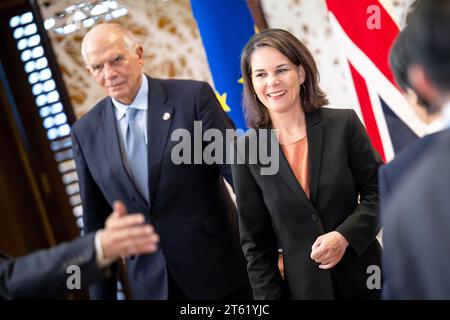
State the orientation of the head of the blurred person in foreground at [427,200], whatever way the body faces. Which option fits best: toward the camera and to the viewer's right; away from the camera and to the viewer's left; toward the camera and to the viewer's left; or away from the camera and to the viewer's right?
away from the camera and to the viewer's left

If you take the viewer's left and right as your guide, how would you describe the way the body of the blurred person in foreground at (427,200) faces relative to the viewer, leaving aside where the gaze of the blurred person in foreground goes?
facing away from the viewer and to the left of the viewer

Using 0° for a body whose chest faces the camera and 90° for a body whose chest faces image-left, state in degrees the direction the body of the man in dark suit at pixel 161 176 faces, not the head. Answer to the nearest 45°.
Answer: approximately 45°

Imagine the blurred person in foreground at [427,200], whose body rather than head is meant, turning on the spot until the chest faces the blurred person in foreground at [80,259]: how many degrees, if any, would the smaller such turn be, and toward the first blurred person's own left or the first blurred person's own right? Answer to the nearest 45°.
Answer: approximately 45° to the first blurred person's own left

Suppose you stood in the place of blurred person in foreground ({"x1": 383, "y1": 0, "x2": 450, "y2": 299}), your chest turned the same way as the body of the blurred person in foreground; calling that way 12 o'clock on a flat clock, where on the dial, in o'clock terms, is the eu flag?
The eu flag is roughly at 1 o'clock from the blurred person in foreground.

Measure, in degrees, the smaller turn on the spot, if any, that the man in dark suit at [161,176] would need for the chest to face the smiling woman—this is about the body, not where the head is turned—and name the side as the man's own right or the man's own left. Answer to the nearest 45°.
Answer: approximately 90° to the man's own left

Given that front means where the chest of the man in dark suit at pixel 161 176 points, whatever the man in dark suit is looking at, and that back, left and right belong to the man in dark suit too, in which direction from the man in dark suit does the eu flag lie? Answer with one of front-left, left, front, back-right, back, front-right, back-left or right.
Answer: back
